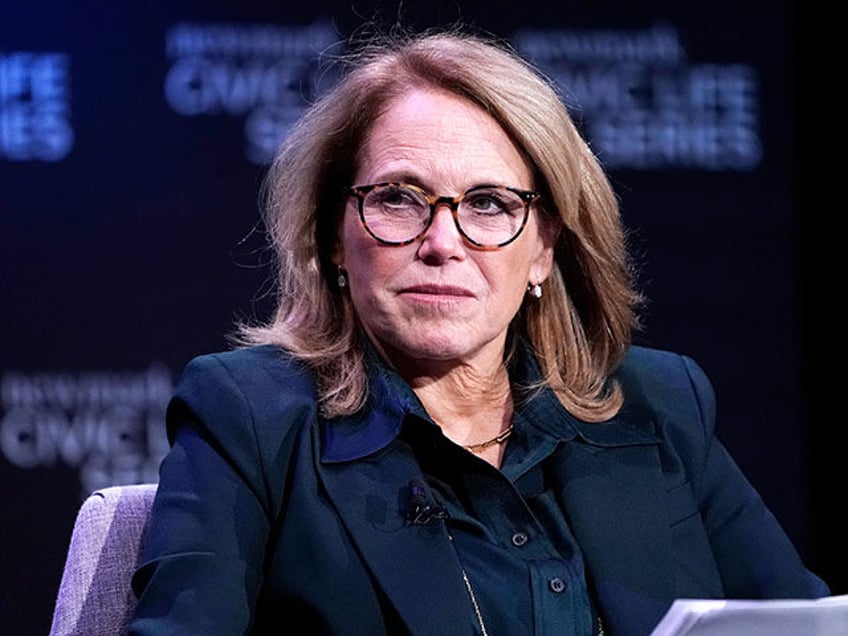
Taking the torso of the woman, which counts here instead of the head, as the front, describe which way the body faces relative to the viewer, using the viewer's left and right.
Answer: facing the viewer and to the right of the viewer
